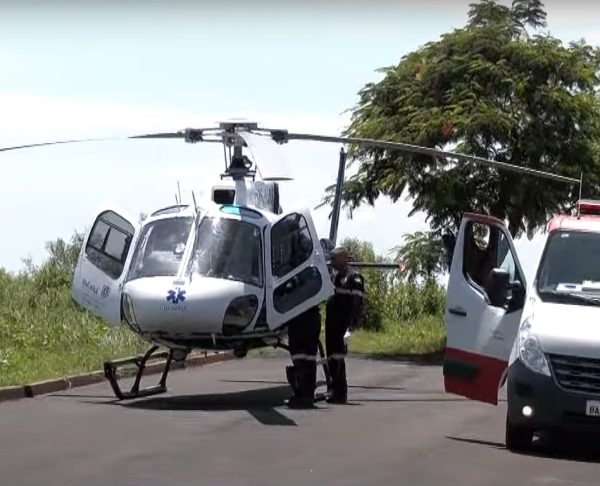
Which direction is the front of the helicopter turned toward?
toward the camera

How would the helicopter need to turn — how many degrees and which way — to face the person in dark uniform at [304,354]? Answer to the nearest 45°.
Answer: approximately 90° to its left

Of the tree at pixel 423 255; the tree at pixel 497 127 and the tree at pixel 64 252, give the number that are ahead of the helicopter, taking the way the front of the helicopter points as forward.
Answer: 0

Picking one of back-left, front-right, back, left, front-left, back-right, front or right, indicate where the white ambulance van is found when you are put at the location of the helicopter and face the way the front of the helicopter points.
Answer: front-left

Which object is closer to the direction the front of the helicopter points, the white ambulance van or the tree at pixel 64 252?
the white ambulance van

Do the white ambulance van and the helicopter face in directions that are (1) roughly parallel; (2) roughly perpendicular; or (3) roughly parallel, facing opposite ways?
roughly parallel

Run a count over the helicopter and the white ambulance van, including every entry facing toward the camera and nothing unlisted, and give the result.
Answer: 2

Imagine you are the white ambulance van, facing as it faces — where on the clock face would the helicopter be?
The helicopter is roughly at 4 o'clock from the white ambulance van.

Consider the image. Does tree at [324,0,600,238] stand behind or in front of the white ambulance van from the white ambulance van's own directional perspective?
behind
